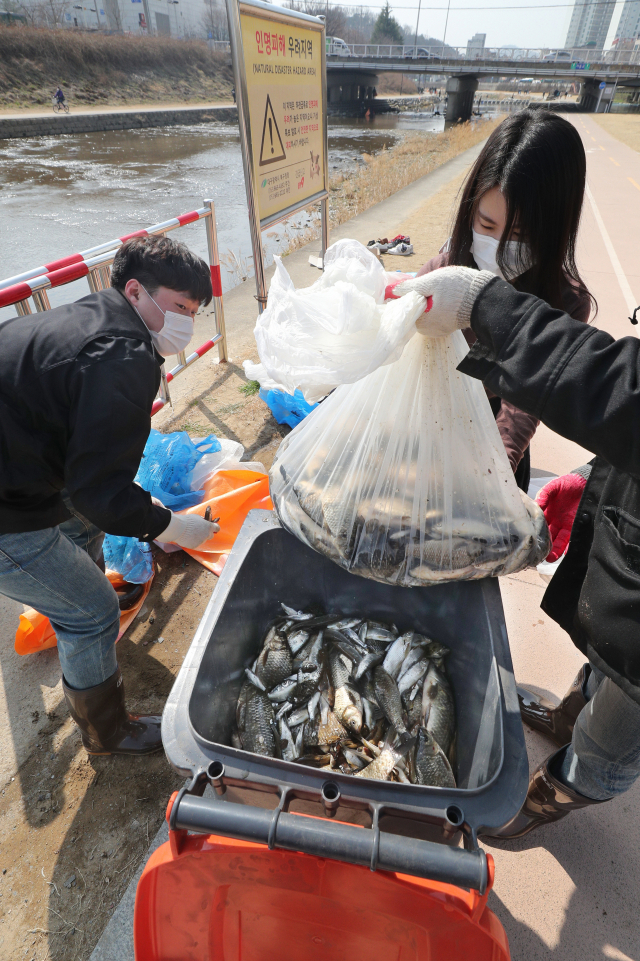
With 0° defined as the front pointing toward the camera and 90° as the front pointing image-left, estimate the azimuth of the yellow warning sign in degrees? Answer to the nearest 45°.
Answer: approximately 315°

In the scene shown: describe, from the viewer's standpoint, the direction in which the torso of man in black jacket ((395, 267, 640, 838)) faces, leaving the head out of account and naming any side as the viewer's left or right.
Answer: facing to the left of the viewer

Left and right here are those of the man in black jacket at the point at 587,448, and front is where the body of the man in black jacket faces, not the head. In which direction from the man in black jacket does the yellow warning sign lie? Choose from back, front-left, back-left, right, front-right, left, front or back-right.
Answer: front-right

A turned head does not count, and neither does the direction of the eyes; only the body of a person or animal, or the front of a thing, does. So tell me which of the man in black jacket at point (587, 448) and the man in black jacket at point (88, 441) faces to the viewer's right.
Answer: the man in black jacket at point (88, 441)

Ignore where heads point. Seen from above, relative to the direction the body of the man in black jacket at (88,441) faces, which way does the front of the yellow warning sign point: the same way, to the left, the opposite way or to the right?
to the right

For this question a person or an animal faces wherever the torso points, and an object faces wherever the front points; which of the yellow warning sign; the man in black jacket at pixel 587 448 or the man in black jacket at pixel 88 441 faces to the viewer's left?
the man in black jacket at pixel 587 448

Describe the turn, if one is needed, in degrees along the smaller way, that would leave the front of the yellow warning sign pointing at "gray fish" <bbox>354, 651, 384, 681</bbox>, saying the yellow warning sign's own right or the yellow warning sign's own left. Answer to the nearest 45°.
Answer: approximately 45° to the yellow warning sign's own right

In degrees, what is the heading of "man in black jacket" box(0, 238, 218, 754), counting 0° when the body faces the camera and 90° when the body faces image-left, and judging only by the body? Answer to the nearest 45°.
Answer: approximately 270°

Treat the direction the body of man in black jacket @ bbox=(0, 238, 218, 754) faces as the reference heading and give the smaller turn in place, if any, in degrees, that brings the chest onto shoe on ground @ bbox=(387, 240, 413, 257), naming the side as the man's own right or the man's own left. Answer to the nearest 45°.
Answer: approximately 45° to the man's own left

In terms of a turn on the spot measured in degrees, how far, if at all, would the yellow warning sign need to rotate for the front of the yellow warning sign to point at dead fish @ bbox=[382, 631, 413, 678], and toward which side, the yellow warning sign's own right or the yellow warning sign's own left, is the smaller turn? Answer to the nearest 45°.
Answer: approximately 45° to the yellow warning sign's own right

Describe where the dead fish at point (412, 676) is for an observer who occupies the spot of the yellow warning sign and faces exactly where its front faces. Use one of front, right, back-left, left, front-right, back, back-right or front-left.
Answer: front-right

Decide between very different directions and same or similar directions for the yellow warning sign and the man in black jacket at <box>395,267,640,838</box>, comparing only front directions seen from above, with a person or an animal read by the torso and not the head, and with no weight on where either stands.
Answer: very different directions
